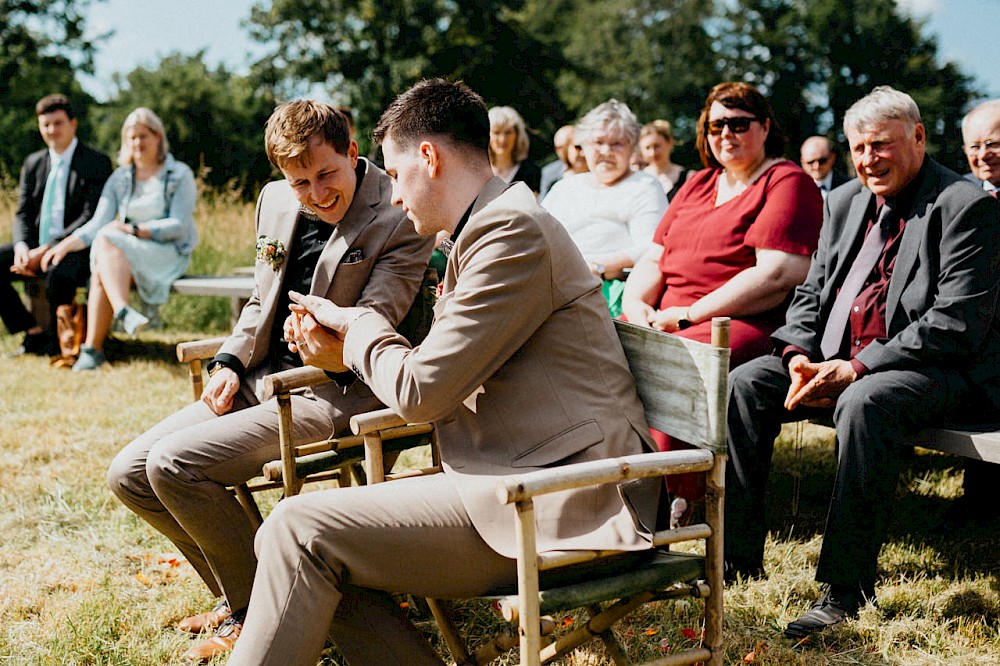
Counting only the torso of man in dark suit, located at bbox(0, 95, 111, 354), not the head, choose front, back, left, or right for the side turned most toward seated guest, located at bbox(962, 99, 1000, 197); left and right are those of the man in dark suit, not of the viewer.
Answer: left

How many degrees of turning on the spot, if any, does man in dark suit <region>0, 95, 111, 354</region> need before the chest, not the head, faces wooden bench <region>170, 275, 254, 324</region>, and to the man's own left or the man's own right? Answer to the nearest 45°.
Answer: approximately 90° to the man's own left

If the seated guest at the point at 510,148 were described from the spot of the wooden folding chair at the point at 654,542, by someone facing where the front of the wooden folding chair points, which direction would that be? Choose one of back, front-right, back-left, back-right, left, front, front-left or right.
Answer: back-right

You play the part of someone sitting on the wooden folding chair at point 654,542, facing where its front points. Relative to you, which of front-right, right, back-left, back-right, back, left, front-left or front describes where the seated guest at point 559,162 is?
back-right

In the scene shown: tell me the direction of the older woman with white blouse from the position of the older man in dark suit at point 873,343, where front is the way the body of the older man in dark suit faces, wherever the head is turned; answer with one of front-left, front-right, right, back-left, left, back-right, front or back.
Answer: right

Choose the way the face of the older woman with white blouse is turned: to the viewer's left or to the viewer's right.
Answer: to the viewer's left

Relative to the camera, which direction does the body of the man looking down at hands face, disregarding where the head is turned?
to the viewer's left

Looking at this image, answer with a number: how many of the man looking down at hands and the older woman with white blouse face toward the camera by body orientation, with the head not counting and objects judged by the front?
1

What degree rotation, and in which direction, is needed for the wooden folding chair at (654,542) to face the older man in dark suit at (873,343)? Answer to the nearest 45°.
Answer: approximately 180°

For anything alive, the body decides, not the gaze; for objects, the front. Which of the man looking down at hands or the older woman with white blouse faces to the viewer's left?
the man looking down at hands

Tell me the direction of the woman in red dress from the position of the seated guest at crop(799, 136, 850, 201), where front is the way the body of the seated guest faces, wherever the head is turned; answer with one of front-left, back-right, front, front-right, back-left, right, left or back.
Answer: front-left

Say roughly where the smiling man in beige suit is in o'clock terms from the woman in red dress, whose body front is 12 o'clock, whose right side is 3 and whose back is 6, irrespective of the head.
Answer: The smiling man in beige suit is roughly at 12 o'clock from the woman in red dress.
